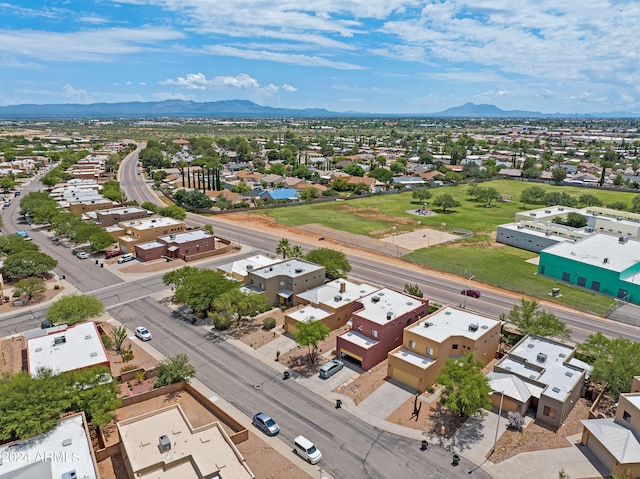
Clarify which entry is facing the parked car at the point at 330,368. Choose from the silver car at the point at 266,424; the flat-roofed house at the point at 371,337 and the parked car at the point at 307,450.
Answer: the flat-roofed house

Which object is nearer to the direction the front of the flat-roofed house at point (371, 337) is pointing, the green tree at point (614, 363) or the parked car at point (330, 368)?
the parked car

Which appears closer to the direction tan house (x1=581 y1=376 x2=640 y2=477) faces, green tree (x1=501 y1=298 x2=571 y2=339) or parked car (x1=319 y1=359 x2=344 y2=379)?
the parked car

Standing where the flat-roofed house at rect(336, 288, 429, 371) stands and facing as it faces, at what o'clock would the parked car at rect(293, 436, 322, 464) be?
The parked car is roughly at 11 o'clock from the flat-roofed house.

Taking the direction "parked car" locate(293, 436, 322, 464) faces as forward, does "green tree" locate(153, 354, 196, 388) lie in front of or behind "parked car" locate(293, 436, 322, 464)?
behind

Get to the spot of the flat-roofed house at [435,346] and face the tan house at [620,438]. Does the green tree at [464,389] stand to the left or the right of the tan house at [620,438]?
right

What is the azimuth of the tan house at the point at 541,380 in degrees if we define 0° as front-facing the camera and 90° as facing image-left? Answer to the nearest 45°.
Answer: approximately 45°
